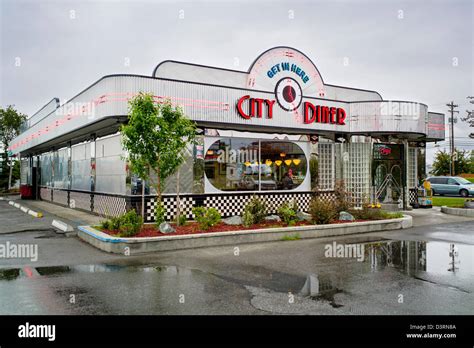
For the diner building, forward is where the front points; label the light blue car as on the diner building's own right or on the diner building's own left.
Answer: on the diner building's own left

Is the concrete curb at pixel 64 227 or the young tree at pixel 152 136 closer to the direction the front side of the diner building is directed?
the young tree

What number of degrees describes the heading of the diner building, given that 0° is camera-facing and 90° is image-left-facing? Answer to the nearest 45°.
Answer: approximately 315°

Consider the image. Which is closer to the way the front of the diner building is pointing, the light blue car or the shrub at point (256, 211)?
the shrub

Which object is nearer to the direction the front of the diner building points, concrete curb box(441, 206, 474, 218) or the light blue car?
the concrete curb

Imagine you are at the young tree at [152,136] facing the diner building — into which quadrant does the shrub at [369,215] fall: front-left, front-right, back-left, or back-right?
front-right

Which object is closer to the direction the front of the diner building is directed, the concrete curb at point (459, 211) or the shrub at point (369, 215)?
the shrub

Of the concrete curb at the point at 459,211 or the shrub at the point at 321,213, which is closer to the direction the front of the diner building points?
the shrub

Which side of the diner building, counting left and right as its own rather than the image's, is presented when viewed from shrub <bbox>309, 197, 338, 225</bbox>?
front

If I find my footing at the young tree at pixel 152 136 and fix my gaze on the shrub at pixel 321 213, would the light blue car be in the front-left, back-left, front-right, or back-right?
front-left

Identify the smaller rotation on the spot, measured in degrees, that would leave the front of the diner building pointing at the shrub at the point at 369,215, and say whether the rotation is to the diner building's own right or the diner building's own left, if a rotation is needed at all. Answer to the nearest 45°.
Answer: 0° — it already faces it
